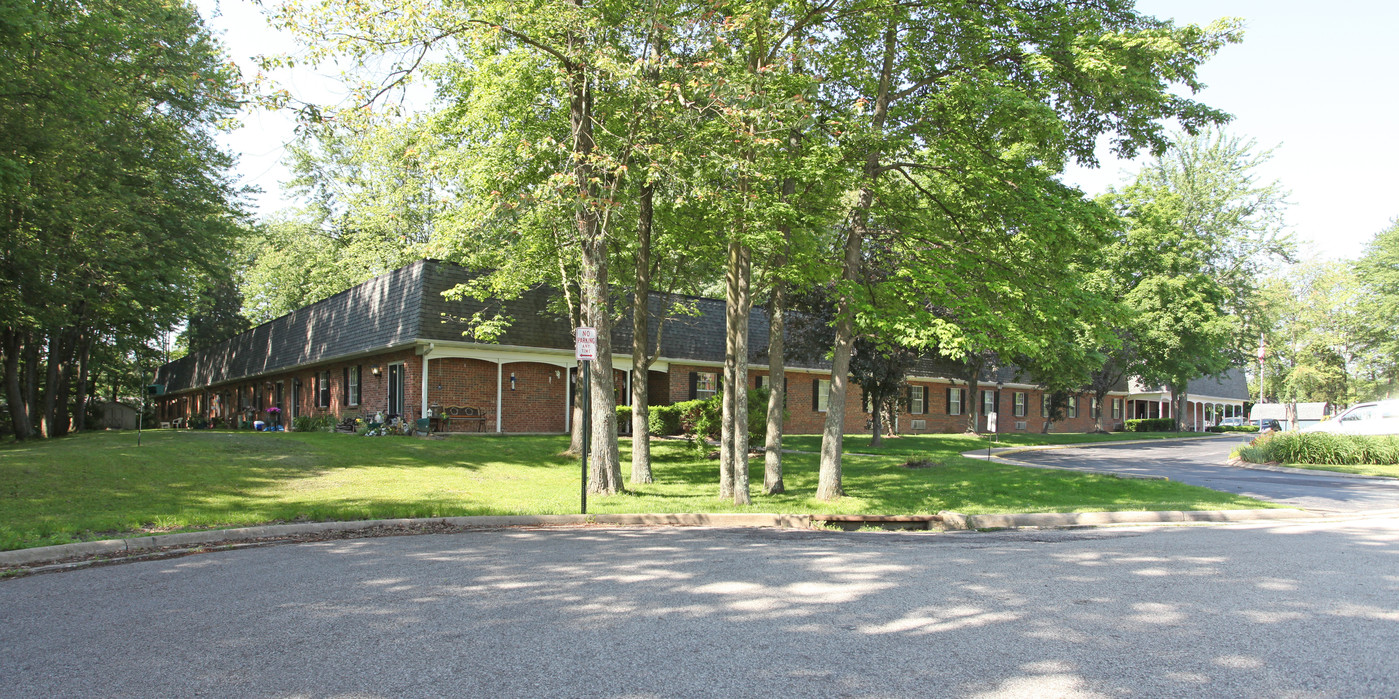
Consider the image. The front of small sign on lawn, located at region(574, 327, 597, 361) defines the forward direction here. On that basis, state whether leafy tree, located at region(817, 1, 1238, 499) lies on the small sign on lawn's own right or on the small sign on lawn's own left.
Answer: on the small sign on lawn's own left

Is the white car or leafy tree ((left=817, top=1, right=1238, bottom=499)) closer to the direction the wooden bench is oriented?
the leafy tree

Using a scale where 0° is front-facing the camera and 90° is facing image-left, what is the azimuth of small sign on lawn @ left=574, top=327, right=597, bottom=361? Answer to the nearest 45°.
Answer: approximately 0°

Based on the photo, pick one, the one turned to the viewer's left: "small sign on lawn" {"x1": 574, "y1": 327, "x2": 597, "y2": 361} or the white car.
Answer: the white car

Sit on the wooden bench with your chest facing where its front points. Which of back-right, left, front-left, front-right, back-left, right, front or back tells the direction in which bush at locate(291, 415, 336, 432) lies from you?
back-right

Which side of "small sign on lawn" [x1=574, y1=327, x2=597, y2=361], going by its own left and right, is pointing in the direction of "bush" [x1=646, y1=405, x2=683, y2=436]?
back

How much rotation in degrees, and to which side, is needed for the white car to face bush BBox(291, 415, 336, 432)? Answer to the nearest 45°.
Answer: approximately 45° to its left

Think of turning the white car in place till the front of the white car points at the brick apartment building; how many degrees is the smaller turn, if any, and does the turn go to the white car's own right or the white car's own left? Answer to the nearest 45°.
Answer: approximately 45° to the white car's own left

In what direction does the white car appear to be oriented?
to the viewer's left

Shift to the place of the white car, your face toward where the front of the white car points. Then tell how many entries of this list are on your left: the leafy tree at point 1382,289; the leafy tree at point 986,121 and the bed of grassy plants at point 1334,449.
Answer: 2
